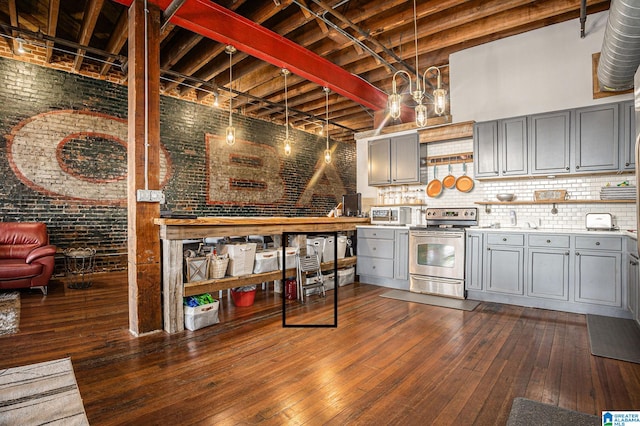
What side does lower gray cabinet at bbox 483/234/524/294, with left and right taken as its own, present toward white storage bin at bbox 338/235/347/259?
right

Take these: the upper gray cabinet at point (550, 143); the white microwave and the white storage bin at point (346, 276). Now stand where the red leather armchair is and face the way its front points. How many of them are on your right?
0

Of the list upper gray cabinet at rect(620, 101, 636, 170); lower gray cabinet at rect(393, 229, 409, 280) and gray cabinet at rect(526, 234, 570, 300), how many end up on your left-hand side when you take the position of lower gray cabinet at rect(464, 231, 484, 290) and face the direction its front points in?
2

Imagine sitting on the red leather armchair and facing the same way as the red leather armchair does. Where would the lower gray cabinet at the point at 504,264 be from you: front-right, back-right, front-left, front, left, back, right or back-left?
front-left

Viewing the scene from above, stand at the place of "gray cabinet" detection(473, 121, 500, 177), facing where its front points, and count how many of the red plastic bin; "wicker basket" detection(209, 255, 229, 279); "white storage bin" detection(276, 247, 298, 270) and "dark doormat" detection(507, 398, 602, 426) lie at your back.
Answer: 0

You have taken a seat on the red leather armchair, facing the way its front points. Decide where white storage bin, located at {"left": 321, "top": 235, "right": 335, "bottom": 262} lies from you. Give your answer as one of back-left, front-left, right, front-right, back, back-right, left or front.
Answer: front-left

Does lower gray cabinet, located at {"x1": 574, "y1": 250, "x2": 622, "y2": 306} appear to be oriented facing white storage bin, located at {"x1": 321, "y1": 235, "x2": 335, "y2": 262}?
no

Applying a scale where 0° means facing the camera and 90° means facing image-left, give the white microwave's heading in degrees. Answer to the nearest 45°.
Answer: approximately 45°

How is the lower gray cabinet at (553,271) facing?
toward the camera

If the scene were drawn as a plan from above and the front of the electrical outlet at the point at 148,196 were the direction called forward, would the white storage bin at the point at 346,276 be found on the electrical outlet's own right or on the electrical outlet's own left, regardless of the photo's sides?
on the electrical outlet's own left

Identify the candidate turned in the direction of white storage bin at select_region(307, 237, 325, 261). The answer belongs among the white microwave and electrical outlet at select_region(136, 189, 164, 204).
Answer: the white microwave

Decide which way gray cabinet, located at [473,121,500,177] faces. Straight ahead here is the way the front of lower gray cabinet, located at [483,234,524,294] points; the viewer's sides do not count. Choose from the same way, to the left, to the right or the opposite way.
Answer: the same way

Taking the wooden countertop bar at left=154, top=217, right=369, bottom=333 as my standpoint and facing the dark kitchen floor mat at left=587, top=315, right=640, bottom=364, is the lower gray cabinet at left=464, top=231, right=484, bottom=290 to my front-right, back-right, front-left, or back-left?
front-left
